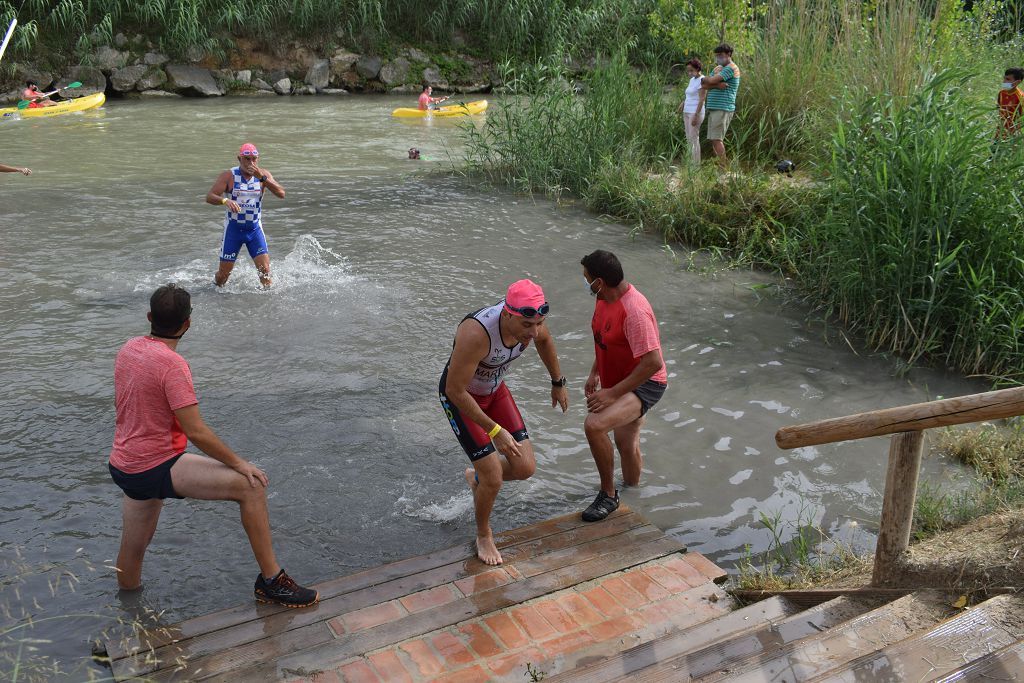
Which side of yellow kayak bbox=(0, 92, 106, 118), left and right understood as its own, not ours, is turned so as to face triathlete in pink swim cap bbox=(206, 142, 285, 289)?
right

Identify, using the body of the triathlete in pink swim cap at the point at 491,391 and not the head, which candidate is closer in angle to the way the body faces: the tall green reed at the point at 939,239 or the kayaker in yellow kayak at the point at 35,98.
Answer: the tall green reed

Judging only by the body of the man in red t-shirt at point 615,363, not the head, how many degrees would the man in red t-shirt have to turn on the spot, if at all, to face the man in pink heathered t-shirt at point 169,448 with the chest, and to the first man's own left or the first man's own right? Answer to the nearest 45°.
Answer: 0° — they already face them

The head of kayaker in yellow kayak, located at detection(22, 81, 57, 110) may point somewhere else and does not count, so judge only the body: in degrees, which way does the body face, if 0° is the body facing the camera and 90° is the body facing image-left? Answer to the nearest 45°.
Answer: approximately 270°

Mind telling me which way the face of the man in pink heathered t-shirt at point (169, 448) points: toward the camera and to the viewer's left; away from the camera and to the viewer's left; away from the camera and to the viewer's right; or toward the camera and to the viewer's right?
away from the camera and to the viewer's right

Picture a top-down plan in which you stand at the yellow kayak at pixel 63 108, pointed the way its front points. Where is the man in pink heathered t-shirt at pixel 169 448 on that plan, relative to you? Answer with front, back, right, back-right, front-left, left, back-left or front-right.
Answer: right

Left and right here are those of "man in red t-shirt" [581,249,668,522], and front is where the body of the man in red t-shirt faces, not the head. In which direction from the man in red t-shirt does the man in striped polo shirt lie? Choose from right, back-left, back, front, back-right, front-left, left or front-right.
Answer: back-right

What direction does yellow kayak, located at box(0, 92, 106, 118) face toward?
to the viewer's right

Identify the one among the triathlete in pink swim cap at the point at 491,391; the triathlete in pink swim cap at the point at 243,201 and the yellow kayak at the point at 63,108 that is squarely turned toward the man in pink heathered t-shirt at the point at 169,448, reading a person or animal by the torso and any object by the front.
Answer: the triathlete in pink swim cap at the point at 243,201
